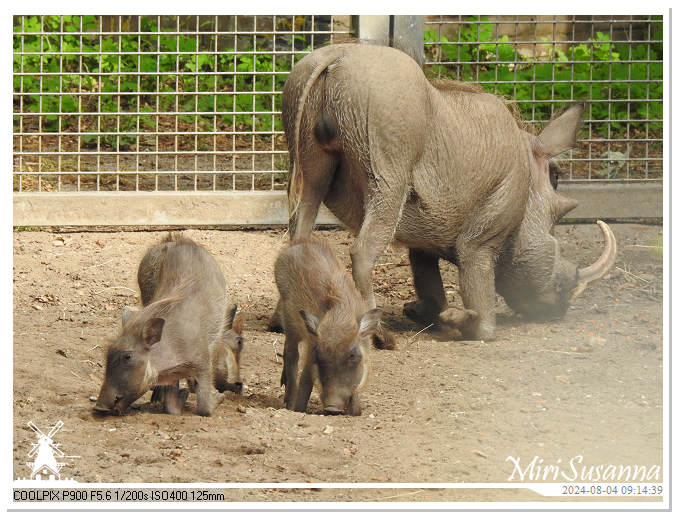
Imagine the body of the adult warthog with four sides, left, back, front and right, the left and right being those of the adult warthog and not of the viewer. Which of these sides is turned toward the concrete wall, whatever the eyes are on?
left

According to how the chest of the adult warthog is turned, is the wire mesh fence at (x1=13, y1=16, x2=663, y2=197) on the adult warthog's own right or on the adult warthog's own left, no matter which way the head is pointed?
on the adult warthog's own left

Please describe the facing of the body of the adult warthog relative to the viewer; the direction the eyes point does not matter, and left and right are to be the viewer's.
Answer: facing away from the viewer and to the right of the viewer
